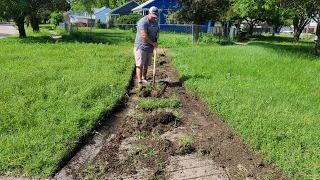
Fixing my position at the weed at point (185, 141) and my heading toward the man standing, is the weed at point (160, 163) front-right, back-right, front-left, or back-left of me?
back-left

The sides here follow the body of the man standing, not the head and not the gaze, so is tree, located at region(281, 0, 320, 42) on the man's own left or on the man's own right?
on the man's own left

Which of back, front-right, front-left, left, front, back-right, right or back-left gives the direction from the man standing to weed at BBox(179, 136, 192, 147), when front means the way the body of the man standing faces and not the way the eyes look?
front-right

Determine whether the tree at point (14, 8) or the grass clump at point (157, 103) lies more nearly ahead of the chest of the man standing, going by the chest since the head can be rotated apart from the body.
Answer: the grass clump

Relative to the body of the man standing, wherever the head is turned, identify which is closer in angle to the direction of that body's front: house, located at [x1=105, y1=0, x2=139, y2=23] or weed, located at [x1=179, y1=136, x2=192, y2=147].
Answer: the weed

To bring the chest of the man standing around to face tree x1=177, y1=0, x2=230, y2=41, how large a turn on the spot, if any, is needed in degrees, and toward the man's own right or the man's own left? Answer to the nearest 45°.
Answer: approximately 135° to the man's own left

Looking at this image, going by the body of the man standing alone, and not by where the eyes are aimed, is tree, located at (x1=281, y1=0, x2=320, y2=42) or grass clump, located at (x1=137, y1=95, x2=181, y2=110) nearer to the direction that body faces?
the grass clump

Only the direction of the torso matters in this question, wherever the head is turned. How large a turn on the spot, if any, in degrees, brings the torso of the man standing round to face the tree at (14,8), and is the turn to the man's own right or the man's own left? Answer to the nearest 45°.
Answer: approximately 180°

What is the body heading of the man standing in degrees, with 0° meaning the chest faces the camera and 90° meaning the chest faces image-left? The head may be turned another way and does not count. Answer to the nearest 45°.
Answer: approximately 315°

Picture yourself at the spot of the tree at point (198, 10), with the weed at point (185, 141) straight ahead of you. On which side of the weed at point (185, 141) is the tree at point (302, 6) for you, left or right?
left

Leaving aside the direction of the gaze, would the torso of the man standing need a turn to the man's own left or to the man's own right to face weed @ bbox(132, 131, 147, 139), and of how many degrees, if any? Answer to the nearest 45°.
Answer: approximately 45° to the man's own right

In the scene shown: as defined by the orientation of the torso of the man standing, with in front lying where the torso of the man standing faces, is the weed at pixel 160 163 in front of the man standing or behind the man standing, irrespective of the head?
in front

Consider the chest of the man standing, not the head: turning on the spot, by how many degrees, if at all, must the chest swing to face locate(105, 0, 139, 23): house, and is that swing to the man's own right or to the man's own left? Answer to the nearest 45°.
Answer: approximately 135° to the man's own left

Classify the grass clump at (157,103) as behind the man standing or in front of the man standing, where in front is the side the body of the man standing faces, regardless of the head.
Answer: in front
